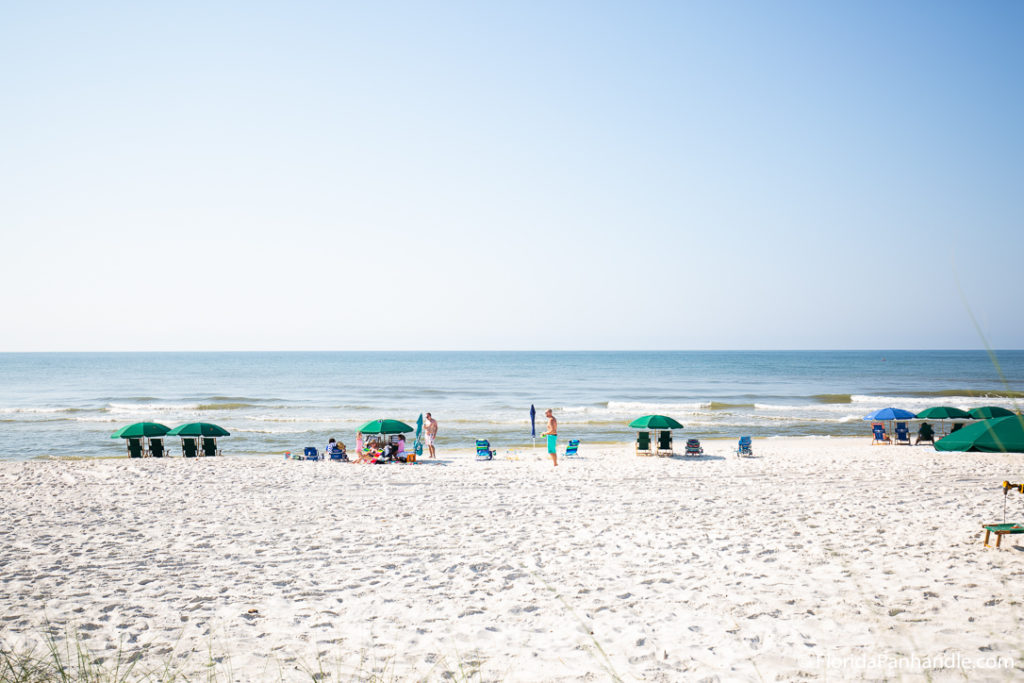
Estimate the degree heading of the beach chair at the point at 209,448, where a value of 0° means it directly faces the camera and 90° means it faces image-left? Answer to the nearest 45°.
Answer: approximately 180°

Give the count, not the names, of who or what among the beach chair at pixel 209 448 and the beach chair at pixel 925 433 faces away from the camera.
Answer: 2

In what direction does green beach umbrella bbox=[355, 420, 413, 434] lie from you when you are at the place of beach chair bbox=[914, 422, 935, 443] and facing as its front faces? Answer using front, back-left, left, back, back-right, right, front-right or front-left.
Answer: back-left

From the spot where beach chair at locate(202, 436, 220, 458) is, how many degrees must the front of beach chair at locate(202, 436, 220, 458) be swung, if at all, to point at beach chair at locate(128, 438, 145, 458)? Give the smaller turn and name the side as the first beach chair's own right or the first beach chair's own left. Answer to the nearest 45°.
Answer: approximately 90° to the first beach chair's own left

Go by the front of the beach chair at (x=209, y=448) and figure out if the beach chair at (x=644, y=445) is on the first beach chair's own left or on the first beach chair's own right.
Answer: on the first beach chair's own right

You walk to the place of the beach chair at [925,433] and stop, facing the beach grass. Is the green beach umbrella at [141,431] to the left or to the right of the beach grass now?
right

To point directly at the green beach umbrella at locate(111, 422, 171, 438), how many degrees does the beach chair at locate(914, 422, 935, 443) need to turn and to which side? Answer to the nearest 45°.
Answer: approximately 135° to its left

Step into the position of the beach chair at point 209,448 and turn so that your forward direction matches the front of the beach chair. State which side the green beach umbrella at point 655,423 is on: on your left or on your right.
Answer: on your right

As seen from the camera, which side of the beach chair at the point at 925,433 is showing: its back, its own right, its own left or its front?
back
